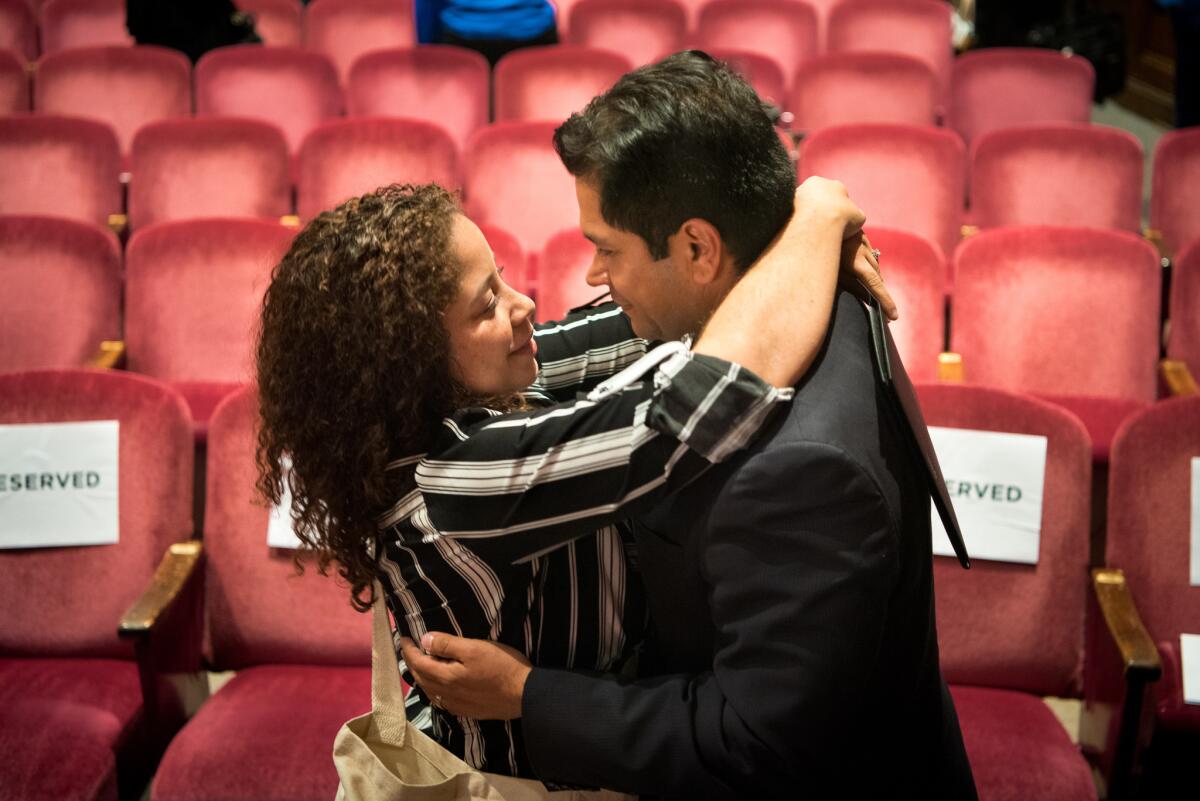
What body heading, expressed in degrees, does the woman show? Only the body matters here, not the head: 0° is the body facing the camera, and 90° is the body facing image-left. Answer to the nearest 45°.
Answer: approximately 270°

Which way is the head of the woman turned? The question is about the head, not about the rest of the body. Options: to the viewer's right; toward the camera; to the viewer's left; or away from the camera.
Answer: to the viewer's right

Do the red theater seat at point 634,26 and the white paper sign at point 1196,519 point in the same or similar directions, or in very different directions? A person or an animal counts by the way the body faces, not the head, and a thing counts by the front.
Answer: same or similar directions

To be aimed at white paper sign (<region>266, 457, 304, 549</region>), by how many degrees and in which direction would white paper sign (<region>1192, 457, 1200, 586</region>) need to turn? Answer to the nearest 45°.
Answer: approximately 45° to its right

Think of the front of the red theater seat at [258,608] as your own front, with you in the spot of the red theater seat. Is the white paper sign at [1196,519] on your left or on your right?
on your left

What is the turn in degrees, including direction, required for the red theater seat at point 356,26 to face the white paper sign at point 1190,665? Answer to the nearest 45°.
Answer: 0° — it already faces it

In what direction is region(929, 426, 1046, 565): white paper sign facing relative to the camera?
toward the camera

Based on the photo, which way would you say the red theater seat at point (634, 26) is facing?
toward the camera

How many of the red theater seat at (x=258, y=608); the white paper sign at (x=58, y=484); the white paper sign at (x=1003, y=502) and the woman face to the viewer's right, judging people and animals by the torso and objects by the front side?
1

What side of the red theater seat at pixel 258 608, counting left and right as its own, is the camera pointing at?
front

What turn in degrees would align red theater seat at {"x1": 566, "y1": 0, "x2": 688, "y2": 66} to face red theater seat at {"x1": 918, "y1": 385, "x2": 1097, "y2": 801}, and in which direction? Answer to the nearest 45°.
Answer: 0° — it already faces it

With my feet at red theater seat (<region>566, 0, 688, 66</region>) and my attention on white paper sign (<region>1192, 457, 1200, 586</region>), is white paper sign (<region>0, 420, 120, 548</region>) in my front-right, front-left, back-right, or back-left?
front-right

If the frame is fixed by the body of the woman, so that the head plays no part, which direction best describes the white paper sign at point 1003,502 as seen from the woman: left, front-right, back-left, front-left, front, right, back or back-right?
front-left

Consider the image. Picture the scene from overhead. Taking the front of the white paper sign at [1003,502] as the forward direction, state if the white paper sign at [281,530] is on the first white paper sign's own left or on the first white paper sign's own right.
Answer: on the first white paper sign's own right

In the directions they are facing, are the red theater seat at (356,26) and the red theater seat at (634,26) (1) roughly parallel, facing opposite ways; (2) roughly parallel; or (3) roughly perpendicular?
roughly parallel

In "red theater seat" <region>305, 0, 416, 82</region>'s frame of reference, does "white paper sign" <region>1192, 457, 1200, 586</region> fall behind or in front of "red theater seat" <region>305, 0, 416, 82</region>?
in front

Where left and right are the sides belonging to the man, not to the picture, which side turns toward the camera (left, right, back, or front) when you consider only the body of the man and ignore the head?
left
